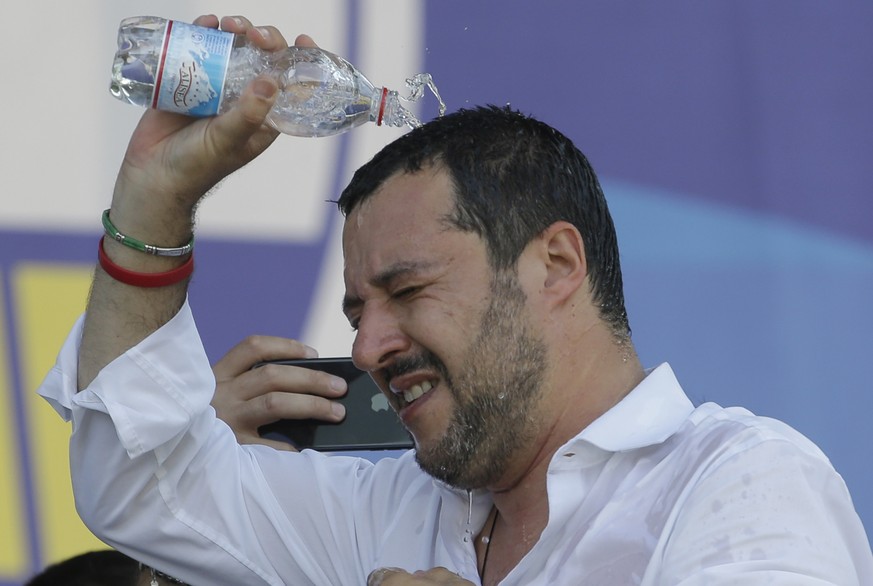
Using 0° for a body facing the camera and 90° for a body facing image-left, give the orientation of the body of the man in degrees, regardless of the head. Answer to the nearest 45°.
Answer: approximately 45°
